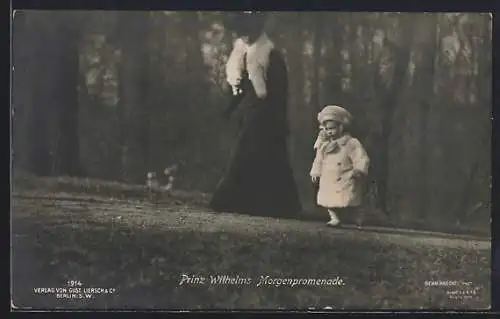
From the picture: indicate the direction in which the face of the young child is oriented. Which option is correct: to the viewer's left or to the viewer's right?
to the viewer's left

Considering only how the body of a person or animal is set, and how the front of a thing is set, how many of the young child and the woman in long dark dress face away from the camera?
0

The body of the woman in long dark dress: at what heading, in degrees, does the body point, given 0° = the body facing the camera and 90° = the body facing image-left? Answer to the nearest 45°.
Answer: approximately 90°
